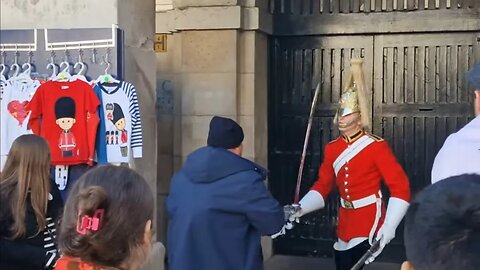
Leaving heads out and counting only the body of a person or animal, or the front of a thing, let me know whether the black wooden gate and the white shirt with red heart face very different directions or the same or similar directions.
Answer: same or similar directions

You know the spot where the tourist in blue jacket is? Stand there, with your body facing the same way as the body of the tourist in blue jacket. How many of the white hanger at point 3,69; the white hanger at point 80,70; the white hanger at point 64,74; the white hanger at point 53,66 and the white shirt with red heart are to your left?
5

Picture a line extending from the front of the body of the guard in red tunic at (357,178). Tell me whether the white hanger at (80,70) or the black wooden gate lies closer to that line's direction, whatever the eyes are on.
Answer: the white hanger

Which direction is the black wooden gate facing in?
toward the camera

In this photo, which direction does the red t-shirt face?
toward the camera

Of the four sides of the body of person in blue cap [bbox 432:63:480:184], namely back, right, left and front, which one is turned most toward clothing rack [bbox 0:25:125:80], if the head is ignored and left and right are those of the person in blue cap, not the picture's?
left

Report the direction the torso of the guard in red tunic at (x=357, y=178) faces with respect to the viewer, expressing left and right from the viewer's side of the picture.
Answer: facing the viewer and to the left of the viewer

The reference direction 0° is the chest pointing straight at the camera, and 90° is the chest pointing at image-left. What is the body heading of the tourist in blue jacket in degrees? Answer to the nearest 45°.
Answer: approximately 225°

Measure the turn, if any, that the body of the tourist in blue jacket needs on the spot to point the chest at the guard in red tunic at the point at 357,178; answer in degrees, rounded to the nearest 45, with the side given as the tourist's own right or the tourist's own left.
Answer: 0° — they already face them

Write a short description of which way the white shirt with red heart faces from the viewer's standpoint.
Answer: facing the viewer

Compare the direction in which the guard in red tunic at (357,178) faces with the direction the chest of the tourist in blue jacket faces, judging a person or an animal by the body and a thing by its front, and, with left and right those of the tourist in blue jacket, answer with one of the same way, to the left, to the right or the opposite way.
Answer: the opposite way

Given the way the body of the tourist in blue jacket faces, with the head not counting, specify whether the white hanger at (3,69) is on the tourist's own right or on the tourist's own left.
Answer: on the tourist's own left

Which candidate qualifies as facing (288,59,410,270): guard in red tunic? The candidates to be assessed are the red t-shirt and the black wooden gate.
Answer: the black wooden gate

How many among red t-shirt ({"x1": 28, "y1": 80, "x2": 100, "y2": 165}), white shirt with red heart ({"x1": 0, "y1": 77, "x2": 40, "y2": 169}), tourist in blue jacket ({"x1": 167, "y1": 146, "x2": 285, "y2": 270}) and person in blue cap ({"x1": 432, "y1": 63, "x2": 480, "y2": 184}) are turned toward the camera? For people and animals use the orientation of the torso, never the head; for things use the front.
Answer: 2

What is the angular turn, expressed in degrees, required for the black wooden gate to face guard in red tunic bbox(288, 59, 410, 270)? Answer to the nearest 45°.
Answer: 0° — it already faces them

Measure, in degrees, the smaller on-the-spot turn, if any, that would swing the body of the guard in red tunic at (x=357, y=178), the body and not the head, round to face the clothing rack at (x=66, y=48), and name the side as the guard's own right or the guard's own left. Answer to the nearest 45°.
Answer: approximately 45° to the guard's own right
